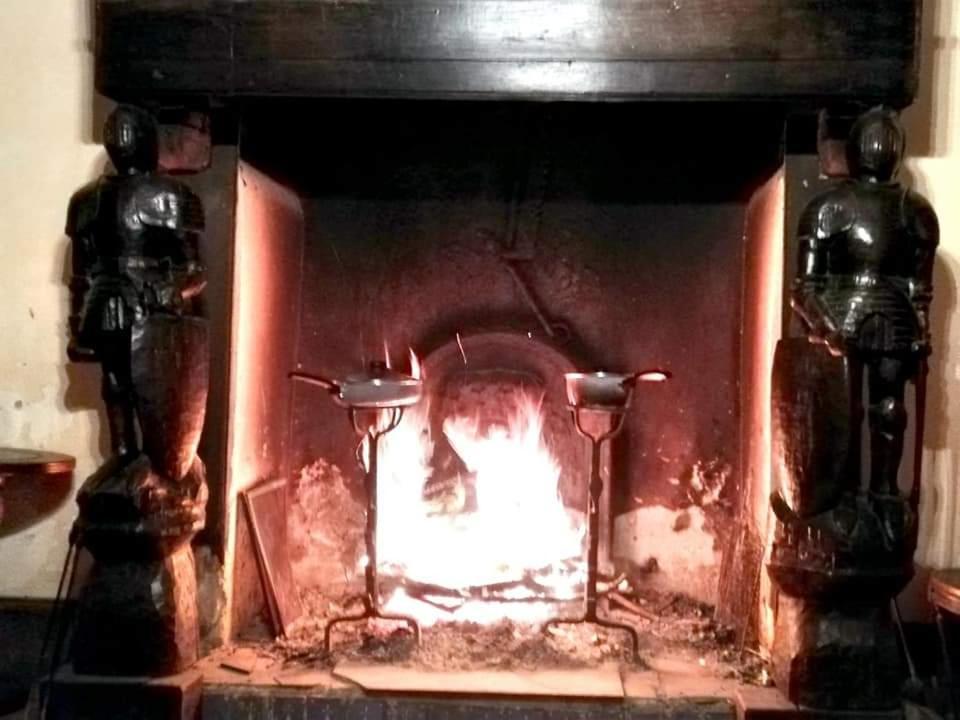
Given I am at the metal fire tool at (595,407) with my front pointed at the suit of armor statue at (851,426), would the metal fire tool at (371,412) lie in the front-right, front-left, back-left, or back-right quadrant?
back-right

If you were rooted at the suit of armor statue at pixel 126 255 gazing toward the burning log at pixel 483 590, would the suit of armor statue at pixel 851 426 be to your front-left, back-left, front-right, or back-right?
front-right

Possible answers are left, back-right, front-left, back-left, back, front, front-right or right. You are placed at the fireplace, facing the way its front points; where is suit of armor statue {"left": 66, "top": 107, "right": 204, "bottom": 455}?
front-right

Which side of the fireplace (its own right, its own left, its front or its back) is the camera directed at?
front
